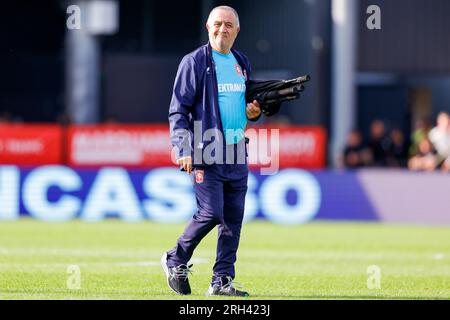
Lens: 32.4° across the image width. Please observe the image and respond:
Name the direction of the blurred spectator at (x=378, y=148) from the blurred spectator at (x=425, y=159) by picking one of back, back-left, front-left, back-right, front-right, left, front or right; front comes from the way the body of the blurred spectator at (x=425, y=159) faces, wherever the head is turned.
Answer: back-right

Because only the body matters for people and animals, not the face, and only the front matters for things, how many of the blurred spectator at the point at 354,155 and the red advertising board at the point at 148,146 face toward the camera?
2

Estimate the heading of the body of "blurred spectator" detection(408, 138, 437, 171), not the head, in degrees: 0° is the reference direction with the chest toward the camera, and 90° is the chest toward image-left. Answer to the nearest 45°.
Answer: approximately 0°

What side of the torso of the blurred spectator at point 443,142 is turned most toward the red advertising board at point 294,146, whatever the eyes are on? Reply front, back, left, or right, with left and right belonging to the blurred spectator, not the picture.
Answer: right

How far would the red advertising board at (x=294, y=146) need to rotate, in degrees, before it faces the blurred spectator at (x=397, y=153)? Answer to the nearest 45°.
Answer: approximately 135° to its left

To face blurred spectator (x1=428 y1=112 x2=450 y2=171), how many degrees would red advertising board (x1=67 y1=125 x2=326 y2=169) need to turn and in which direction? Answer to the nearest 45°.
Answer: approximately 90° to its left

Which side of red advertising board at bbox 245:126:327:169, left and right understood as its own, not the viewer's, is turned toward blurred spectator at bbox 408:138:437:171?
left

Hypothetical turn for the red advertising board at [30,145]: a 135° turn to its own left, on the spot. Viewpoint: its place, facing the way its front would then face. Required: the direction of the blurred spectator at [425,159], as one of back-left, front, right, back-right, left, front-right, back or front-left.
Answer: front-right

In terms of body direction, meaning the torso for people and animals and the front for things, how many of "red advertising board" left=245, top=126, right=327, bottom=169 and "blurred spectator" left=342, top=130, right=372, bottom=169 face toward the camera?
2

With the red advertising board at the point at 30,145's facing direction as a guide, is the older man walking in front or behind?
in front

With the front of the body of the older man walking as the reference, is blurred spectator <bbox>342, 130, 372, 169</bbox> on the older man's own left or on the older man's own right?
on the older man's own left
